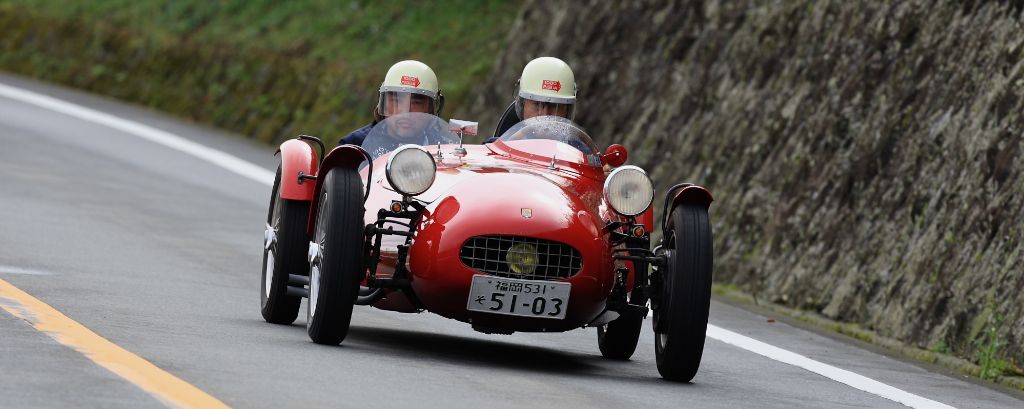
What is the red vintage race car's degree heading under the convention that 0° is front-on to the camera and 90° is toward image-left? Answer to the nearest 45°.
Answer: approximately 0°

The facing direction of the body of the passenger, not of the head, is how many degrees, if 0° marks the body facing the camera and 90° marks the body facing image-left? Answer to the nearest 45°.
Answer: approximately 0°
